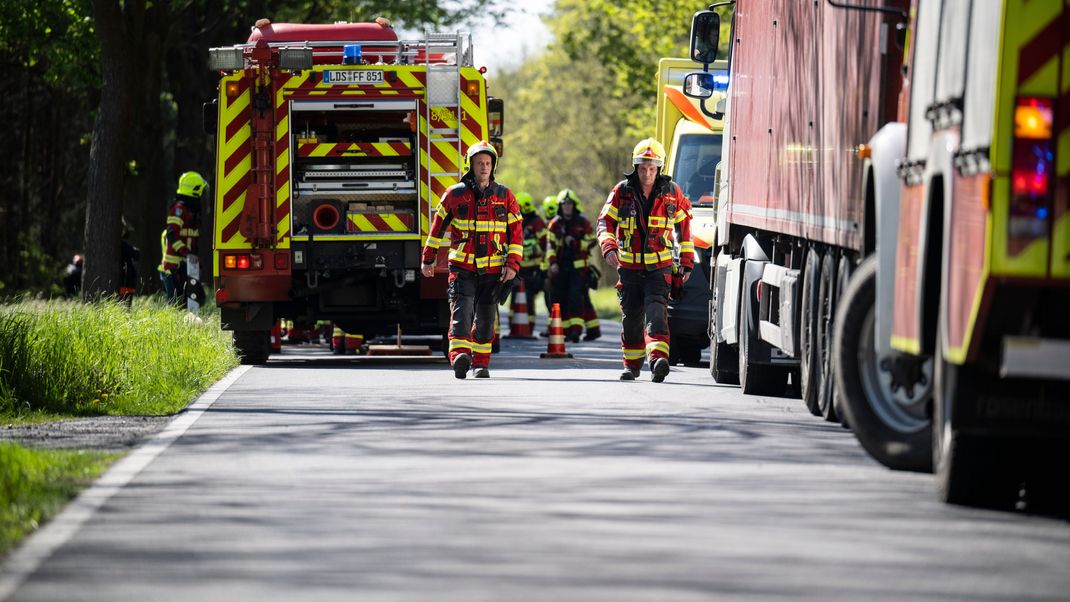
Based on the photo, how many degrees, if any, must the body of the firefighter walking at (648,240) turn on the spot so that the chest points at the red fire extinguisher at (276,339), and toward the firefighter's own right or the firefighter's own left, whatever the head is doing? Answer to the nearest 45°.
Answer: approximately 135° to the firefighter's own right

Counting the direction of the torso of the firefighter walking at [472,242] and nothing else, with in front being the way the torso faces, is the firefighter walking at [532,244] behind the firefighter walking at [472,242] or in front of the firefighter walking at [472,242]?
behind

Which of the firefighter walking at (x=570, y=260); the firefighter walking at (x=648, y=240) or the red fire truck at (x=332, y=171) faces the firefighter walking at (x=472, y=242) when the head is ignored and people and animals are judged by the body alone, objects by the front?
the firefighter walking at (x=570, y=260)

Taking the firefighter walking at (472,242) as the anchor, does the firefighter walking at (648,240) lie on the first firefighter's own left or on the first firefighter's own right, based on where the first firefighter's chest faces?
on the first firefighter's own left

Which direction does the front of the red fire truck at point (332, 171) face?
away from the camera

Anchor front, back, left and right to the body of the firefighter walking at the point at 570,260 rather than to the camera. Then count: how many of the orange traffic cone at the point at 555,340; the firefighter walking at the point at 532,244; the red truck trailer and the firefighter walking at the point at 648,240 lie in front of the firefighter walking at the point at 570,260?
3

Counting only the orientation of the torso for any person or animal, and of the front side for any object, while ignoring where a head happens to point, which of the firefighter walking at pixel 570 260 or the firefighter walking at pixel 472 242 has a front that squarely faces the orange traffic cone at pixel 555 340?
the firefighter walking at pixel 570 260
